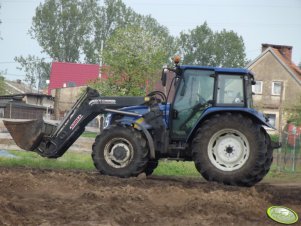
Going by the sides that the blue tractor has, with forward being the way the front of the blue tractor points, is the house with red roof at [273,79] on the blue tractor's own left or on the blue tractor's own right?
on the blue tractor's own right

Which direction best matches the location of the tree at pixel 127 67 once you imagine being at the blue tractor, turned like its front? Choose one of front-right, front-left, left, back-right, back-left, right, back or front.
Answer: right

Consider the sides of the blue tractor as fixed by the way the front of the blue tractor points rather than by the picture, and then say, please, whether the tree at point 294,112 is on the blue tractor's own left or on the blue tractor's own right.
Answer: on the blue tractor's own right

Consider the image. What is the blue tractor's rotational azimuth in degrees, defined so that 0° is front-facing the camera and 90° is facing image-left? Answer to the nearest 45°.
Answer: approximately 90°
